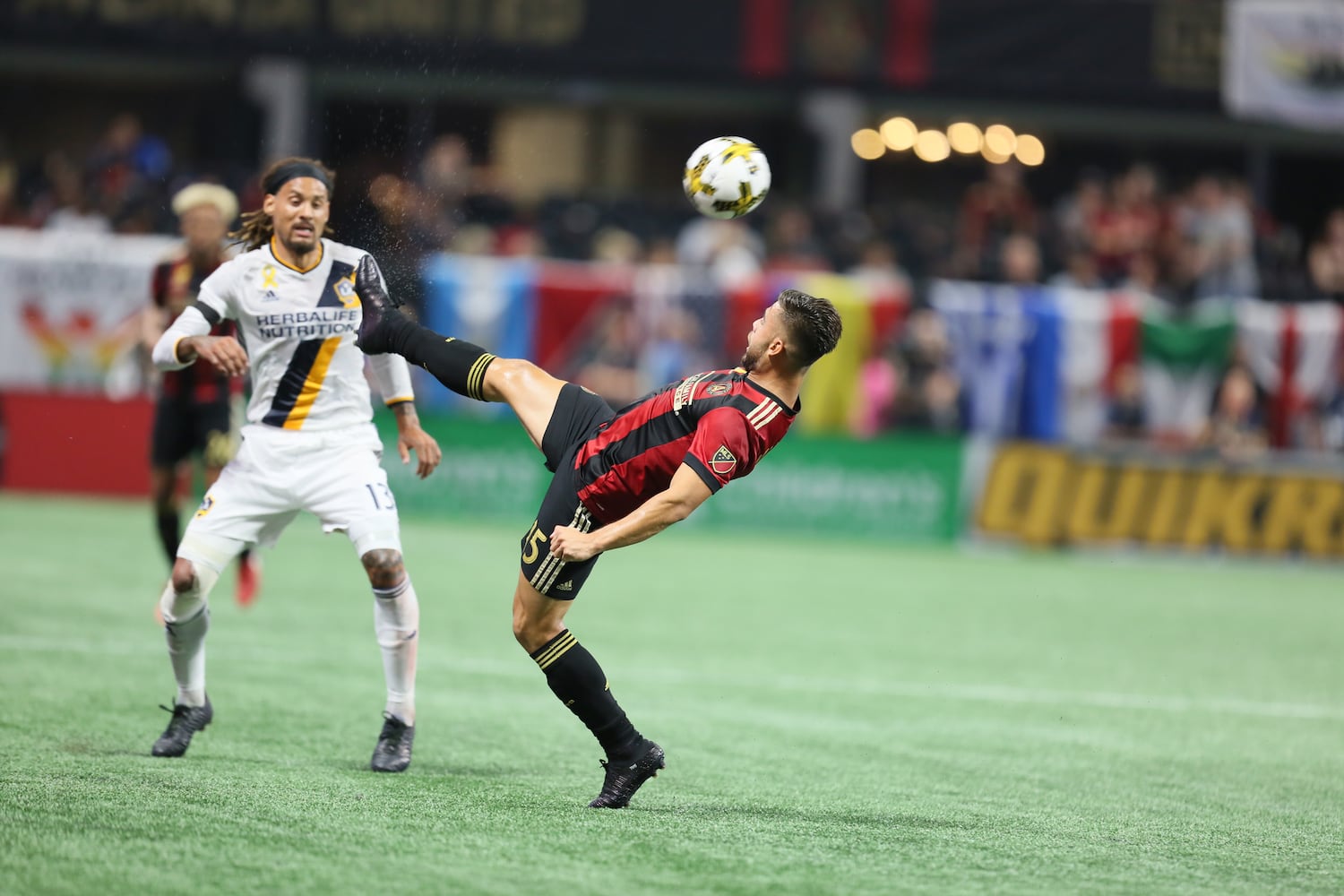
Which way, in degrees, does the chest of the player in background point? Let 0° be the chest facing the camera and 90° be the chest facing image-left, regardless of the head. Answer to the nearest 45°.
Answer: approximately 0°

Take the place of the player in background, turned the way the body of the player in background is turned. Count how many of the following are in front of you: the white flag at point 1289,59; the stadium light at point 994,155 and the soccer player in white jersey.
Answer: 1

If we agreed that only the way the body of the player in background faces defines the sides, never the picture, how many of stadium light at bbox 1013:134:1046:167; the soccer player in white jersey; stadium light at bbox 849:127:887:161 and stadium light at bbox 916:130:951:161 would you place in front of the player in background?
1

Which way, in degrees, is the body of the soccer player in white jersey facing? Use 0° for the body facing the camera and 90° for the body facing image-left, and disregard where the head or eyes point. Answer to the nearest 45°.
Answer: approximately 0°

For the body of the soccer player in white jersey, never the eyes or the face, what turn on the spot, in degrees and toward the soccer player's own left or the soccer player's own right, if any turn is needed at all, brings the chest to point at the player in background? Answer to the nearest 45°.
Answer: approximately 180°

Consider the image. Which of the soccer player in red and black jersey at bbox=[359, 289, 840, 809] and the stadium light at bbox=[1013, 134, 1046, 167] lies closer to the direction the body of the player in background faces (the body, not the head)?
the soccer player in red and black jersey

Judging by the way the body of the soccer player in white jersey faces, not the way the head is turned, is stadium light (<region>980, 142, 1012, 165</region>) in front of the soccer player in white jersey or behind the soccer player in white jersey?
behind

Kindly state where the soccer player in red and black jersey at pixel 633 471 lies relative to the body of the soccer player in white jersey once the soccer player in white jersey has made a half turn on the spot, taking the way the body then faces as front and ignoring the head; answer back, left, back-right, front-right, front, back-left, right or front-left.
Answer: back-right

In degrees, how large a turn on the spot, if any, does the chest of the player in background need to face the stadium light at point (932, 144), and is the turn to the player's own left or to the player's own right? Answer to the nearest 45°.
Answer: approximately 135° to the player's own left

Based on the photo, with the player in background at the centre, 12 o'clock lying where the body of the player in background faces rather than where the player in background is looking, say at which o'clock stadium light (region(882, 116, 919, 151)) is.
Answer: The stadium light is roughly at 7 o'clock from the player in background.

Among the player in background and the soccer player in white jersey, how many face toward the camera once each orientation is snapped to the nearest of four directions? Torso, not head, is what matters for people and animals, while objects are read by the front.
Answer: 2
